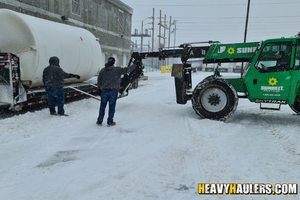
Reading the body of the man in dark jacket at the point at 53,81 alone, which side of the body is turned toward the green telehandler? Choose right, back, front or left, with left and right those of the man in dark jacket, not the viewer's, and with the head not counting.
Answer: right

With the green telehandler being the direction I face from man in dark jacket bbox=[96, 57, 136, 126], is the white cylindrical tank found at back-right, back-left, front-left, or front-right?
back-left

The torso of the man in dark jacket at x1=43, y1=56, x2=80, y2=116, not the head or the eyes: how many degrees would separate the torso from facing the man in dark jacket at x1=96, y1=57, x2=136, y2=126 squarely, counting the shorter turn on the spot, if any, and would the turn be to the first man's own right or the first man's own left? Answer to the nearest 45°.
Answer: approximately 135° to the first man's own right

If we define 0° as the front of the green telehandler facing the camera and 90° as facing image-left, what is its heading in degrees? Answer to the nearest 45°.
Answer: approximately 90°

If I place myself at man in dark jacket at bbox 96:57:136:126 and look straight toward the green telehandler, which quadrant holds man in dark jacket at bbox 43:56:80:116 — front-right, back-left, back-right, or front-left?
back-left

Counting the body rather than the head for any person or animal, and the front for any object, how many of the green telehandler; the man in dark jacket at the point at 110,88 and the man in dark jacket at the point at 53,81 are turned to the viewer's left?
1

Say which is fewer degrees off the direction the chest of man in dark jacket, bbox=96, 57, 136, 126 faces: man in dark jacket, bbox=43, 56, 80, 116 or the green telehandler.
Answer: the green telehandler

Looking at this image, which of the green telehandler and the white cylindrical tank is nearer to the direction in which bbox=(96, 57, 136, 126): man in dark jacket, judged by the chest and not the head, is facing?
the white cylindrical tank

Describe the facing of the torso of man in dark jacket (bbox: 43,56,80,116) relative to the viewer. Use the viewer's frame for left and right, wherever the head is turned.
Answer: facing away from the viewer

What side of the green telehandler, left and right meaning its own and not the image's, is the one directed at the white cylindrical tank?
front

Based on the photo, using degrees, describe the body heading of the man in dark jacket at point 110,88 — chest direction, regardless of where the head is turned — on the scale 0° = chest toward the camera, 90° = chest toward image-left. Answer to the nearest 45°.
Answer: approximately 180°
